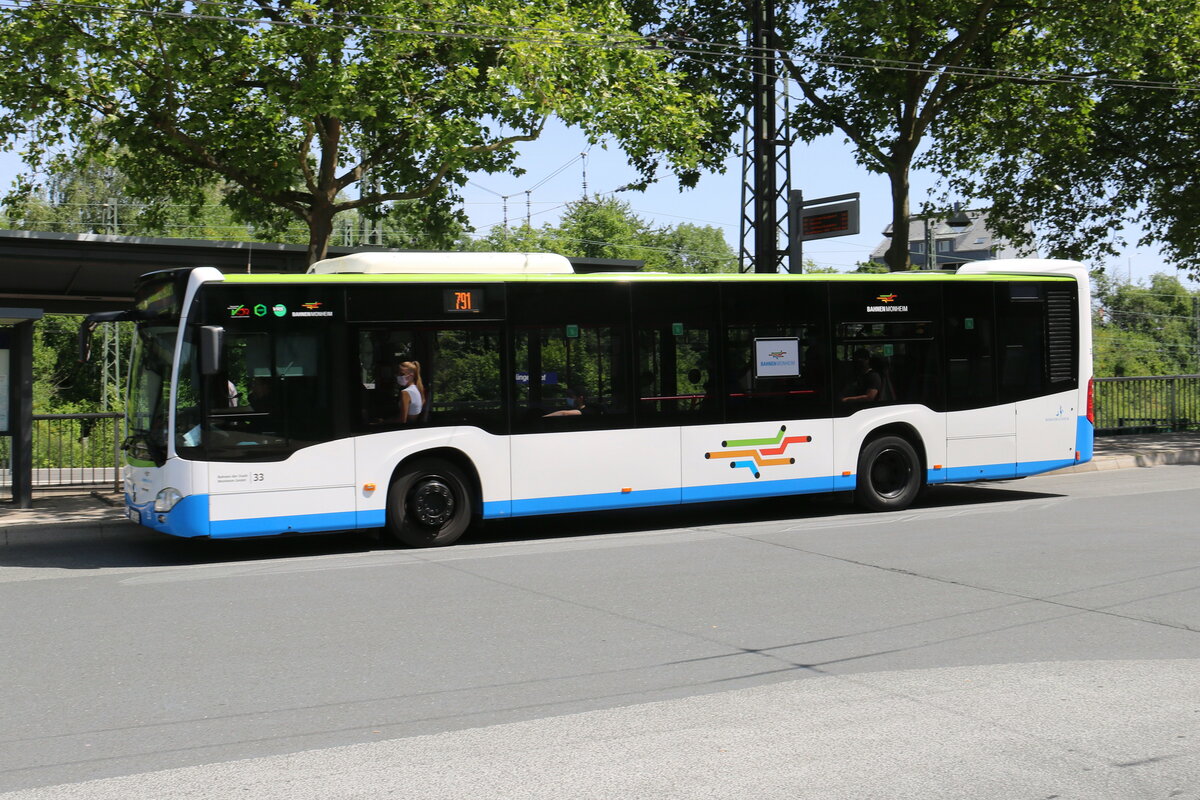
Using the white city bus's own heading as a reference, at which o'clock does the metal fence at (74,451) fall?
The metal fence is roughly at 1 o'clock from the white city bus.

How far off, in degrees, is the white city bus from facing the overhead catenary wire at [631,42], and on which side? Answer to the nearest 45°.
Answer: approximately 90° to its right

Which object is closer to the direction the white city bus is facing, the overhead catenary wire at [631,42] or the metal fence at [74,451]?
the metal fence

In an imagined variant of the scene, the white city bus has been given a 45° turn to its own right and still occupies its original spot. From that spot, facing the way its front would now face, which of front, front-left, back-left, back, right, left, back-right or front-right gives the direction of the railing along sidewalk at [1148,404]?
right

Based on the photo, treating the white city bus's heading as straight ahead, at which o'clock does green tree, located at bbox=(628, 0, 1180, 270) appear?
The green tree is roughly at 4 o'clock from the white city bus.

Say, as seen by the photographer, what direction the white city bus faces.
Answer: facing to the left of the viewer
